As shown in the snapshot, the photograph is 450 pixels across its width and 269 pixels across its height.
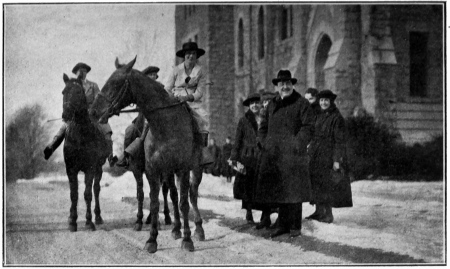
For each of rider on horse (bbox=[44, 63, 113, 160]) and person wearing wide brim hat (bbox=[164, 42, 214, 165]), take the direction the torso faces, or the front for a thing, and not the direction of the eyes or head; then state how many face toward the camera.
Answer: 2

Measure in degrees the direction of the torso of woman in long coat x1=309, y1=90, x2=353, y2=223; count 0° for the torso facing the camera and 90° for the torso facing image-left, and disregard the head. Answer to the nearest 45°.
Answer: approximately 45°

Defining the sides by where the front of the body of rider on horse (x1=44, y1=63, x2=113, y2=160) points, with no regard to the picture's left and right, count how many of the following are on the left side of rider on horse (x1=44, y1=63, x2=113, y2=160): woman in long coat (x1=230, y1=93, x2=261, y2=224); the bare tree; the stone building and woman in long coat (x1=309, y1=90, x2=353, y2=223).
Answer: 3

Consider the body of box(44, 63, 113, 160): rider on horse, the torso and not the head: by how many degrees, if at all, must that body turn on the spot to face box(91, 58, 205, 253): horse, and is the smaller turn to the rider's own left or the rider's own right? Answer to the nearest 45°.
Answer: approximately 45° to the rider's own left

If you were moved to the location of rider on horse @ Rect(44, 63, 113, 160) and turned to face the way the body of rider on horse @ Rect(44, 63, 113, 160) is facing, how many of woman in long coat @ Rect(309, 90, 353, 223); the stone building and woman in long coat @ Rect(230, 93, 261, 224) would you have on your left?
3

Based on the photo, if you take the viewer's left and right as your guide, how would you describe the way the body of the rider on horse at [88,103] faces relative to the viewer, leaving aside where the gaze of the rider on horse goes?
facing the viewer

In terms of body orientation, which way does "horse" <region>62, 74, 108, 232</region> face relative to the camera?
toward the camera

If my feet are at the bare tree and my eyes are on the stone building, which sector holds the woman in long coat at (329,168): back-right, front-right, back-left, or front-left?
front-right

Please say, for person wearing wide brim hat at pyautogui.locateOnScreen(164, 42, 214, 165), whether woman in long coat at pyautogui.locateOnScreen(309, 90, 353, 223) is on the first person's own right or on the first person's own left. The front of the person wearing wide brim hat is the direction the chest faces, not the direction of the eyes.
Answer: on the first person's own left

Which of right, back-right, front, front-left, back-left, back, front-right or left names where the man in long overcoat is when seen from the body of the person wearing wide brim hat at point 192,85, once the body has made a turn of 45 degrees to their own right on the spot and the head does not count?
back-left

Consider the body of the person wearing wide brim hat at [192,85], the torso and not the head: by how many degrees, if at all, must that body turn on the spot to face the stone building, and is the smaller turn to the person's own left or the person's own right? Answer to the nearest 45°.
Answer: approximately 135° to the person's own left
